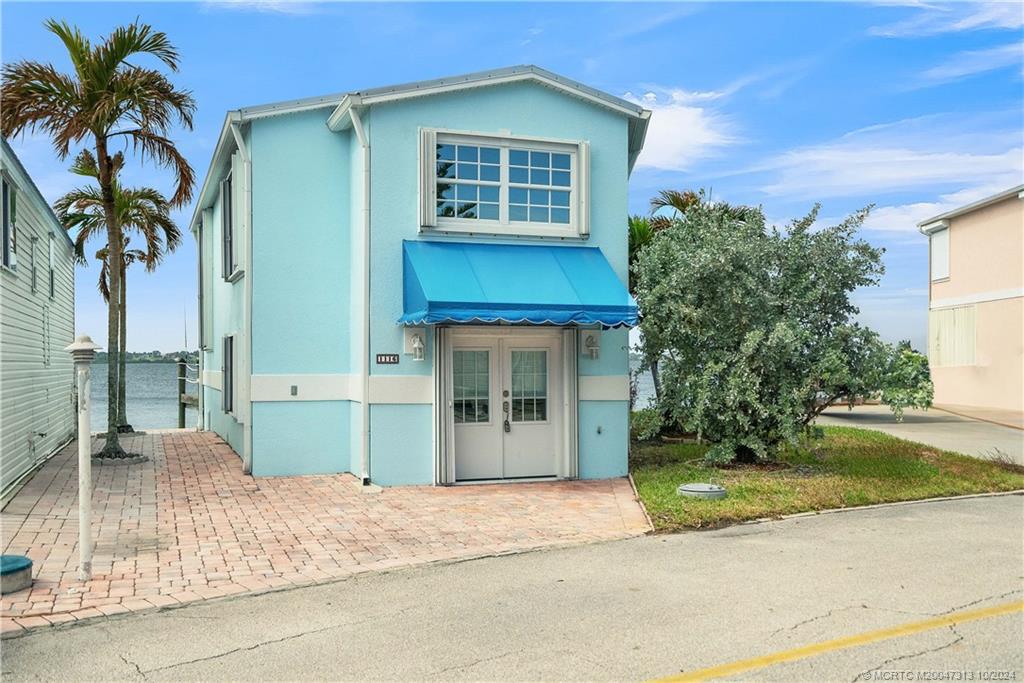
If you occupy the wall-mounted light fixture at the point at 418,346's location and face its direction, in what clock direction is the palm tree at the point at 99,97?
The palm tree is roughly at 4 o'clock from the wall-mounted light fixture.

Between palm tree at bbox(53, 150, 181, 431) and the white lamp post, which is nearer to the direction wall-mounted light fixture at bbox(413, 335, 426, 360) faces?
the white lamp post

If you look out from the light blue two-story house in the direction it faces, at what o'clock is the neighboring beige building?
The neighboring beige building is roughly at 8 o'clock from the light blue two-story house.

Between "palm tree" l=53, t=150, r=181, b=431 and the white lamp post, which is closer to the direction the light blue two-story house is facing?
the white lamp post

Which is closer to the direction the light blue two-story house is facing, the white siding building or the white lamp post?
the white lamp post

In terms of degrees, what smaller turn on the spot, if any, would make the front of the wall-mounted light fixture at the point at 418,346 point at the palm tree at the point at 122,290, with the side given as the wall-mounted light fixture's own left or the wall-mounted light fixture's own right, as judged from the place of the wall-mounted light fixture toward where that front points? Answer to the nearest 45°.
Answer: approximately 135° to the wall-mounted light fixture's own right

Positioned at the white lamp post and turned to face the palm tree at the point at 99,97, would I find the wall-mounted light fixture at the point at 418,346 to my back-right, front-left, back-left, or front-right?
front-right

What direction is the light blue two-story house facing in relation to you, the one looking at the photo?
facing the viewer

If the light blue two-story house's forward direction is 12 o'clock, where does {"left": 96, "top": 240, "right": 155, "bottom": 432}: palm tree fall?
The palm tree is roughly at 5 o'clock from the light blue two-story house.

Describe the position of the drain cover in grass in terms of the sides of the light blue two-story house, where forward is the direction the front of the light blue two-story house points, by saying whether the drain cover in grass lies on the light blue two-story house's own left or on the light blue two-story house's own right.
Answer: on the light blue two-story house's own left

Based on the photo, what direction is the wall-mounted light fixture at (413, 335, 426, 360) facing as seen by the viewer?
toward the camera

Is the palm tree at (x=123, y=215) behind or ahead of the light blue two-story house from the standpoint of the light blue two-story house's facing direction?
behind

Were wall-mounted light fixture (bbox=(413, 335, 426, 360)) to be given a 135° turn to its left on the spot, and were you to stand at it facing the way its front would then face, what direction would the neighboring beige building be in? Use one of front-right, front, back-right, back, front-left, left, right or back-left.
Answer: front

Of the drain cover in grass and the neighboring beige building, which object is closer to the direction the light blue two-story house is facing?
the drain cover in grass

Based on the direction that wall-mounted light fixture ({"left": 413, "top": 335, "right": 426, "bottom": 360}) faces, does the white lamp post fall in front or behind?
in front
